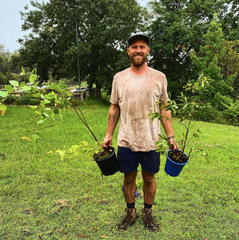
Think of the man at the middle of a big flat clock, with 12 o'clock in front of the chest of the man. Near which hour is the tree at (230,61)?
The tree is roughly at 7 o'clock from the man.

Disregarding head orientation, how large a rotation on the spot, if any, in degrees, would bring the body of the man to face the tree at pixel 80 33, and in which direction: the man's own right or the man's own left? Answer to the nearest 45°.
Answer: approximately 180°

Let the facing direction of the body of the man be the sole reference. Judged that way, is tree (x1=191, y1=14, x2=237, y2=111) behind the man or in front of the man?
behind

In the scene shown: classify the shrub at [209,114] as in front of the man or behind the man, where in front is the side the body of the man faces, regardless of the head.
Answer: behind

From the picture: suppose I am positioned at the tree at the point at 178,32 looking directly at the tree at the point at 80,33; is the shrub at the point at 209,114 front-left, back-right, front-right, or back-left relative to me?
back-left

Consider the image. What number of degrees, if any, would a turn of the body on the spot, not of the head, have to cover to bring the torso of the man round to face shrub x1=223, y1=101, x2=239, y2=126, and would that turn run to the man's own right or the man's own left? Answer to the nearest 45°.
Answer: approximately 135° to the man's own left

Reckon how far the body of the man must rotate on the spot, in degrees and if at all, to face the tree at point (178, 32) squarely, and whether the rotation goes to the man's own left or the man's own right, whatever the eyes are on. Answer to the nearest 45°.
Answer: approximately 180°

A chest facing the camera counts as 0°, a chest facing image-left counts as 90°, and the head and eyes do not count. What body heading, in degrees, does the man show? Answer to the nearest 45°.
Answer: approximately 0°
